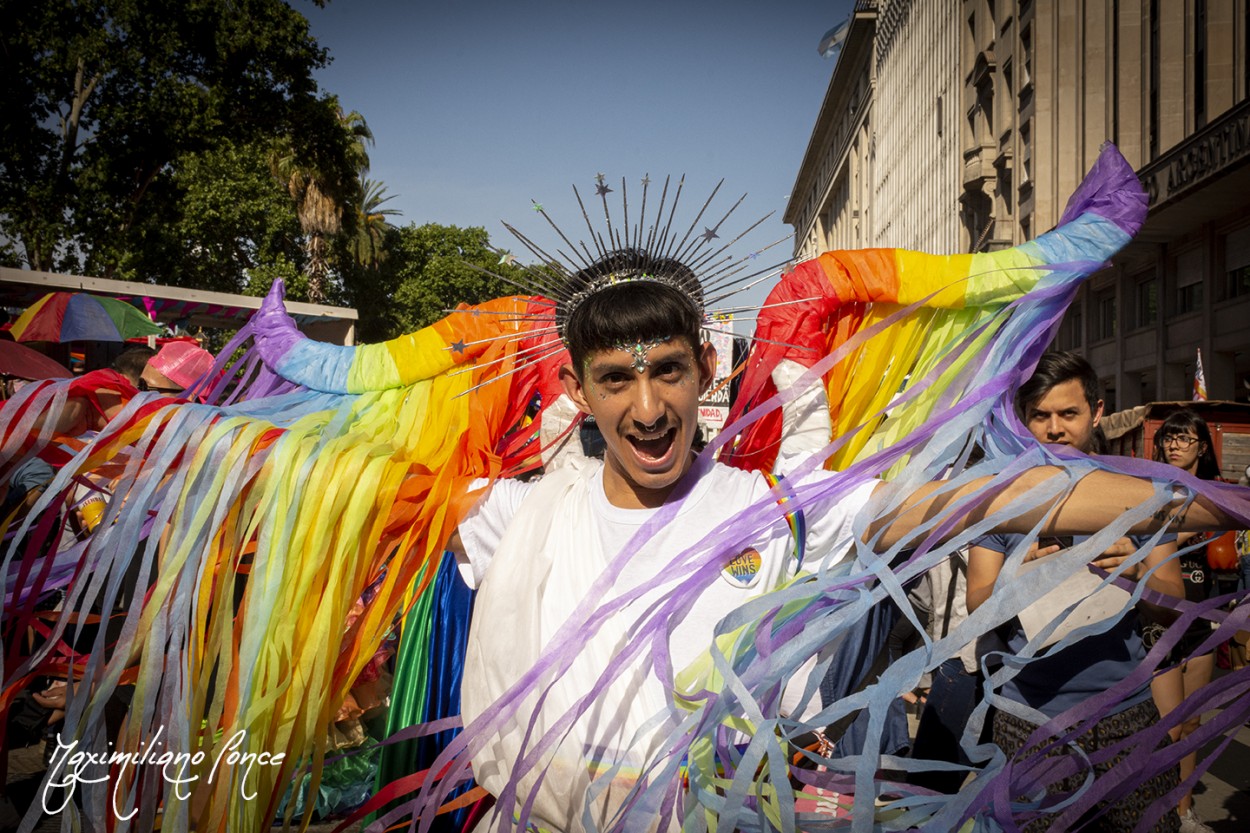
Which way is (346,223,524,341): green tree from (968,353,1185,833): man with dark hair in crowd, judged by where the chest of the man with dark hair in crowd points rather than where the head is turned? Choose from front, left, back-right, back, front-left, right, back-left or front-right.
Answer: back-right

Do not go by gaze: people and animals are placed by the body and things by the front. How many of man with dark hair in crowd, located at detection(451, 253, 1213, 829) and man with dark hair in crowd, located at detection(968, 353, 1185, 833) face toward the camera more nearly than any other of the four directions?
2

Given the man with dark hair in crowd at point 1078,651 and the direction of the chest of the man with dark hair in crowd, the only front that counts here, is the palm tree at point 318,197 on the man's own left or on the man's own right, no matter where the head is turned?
on the man's own right

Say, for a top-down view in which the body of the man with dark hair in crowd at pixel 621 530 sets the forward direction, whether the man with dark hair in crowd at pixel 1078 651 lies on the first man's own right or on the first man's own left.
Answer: on the first man's own left

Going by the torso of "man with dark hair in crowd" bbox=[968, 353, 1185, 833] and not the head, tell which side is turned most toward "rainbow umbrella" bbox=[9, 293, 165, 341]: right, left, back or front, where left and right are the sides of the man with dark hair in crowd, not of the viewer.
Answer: right

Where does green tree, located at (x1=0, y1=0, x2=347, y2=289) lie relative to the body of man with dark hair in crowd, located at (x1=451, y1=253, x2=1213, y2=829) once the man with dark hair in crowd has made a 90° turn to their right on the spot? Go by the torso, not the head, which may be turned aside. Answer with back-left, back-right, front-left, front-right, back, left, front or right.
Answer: front-right

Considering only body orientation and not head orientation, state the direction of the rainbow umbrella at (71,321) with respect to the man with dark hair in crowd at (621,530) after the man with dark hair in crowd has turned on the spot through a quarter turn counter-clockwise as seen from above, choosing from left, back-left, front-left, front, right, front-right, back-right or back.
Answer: back-left

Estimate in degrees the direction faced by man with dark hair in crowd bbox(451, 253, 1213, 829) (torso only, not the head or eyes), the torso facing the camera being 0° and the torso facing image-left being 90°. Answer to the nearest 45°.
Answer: approximately 0°
